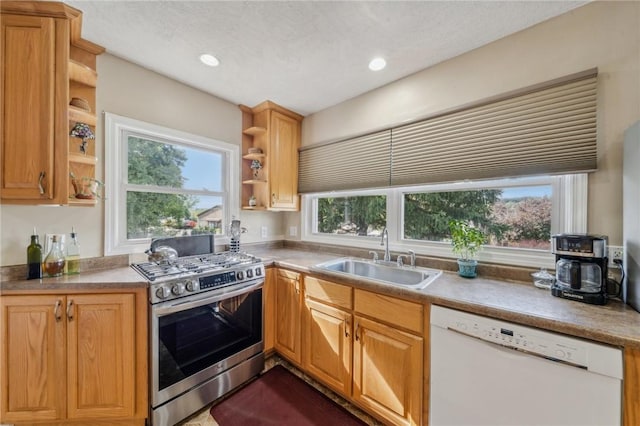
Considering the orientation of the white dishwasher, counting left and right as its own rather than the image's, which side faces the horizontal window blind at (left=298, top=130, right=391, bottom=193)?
right

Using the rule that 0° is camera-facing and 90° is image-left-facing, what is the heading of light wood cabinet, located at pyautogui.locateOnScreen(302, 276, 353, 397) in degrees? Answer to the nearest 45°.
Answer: approximately 45°

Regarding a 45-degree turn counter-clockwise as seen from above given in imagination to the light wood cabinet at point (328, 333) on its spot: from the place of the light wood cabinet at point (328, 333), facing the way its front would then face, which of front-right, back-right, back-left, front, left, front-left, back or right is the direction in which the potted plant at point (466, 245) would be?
left

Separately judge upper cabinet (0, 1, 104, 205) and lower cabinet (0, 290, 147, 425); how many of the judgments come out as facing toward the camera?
2
